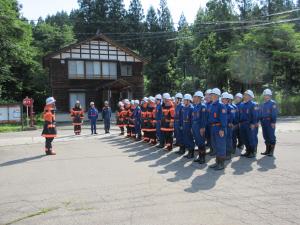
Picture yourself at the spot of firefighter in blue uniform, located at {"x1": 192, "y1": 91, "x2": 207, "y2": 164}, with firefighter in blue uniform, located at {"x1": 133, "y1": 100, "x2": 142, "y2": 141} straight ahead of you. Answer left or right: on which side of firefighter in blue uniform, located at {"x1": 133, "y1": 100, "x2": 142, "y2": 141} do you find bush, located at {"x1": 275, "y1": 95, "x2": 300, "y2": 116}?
right

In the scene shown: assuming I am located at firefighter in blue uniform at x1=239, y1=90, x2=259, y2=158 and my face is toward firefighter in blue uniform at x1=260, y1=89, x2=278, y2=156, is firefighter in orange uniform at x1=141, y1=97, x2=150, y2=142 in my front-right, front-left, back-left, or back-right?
back-left

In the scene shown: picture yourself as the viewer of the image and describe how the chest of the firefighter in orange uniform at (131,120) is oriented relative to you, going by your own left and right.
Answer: facing to the left of the viewer

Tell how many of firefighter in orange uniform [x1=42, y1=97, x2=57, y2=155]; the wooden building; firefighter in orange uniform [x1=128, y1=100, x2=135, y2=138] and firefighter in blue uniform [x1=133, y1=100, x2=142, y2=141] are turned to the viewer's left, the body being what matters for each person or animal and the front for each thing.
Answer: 2

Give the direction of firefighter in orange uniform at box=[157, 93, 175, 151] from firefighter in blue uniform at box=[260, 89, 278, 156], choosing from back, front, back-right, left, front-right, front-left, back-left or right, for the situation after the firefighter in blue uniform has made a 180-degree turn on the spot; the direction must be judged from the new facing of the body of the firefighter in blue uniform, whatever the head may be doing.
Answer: back-left

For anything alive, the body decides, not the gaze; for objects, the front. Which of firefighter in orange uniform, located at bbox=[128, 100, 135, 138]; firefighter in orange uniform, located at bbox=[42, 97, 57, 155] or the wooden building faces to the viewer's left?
firefighter in orange uniform, located at bbox=[128, 100, 135, 138]

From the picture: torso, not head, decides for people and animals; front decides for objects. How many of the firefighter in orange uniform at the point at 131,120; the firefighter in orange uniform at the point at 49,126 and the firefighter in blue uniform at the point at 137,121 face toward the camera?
0

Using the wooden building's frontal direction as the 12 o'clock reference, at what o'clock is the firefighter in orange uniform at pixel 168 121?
The firefighter in orange uniform is roughly at 12 o'clock from the wooden building.

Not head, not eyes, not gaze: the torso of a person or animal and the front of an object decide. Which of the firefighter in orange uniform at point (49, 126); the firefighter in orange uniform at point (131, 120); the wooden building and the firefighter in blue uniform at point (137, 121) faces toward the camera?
the wooden building

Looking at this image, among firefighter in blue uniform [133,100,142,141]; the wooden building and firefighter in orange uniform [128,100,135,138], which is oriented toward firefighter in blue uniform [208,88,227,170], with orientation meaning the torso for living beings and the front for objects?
the wooden building

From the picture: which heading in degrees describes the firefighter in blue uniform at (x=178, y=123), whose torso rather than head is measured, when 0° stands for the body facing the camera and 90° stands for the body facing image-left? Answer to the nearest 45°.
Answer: approximately 45°

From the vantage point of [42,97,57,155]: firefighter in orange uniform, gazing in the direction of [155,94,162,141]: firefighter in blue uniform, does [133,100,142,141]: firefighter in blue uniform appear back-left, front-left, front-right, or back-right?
front-left

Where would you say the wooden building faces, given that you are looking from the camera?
facing the viewer

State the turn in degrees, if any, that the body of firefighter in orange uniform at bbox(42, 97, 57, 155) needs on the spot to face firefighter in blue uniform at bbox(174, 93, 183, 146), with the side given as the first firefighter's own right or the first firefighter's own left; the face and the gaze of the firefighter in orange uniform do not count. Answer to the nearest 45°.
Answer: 0° — they already face them

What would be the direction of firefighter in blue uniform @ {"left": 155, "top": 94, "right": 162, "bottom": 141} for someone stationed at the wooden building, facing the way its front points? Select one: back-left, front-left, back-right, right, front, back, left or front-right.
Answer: front

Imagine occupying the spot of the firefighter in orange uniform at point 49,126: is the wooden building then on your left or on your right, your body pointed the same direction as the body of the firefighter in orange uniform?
on your left

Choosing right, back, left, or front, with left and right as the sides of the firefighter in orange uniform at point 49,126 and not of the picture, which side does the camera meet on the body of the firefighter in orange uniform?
right

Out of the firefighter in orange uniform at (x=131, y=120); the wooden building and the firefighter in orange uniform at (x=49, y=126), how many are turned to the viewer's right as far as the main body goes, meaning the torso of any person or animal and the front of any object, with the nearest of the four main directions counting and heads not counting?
1

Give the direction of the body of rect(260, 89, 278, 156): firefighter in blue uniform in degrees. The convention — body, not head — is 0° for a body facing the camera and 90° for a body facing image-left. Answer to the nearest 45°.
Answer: approximately 45°

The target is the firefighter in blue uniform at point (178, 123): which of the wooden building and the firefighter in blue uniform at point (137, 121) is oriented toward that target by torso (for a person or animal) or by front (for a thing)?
the wooden building
